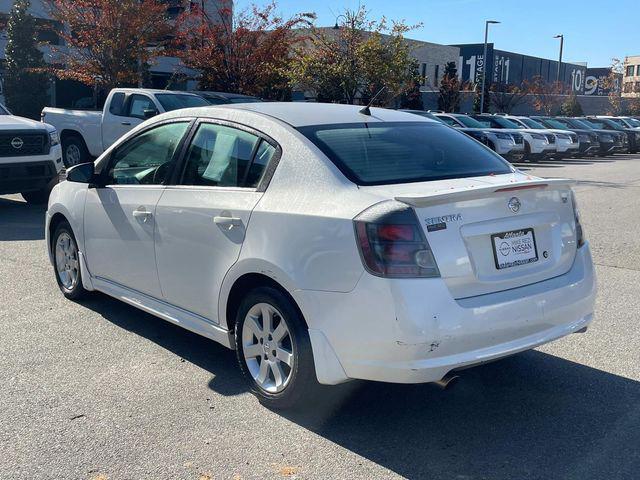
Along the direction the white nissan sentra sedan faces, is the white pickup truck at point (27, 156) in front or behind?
in front

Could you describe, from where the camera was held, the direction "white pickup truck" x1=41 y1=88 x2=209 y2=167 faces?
facing the viewer and to the right of the viewer

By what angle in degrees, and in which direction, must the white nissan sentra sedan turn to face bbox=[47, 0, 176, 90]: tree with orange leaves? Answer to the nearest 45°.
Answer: approximately 45° to its right

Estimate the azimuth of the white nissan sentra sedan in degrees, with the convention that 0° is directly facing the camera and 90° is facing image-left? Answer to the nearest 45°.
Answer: approximately 135°

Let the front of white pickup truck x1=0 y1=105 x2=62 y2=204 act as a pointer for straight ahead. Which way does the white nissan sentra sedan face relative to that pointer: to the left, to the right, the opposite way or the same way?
the opposite way

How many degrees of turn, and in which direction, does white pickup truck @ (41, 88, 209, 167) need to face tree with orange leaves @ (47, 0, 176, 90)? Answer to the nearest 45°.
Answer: approximately 135° to its left

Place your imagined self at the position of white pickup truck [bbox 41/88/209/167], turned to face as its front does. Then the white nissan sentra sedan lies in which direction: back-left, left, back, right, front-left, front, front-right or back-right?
front-right

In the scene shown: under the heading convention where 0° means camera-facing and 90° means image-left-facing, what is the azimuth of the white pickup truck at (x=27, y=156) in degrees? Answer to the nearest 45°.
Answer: approximately 315°

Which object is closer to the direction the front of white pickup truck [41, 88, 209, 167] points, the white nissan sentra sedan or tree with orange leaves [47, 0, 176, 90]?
the white nissan sentra sedan

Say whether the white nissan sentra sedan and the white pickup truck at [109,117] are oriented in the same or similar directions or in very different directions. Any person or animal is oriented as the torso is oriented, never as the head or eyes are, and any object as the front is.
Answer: very different directions

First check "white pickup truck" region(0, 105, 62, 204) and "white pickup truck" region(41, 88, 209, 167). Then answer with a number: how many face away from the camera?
0

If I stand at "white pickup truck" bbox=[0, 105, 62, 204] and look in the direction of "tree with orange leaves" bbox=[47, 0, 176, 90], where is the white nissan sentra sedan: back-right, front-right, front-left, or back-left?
back-right

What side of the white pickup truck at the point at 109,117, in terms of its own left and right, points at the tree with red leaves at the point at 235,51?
left

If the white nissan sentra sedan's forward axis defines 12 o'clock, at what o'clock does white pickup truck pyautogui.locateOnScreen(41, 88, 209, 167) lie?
The white pickup truck is roughly at 1 o'clock from the white nissan sentra sedan.

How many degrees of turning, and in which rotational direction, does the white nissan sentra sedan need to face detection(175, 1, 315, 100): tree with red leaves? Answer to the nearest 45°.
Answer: approximately 45° to its right
